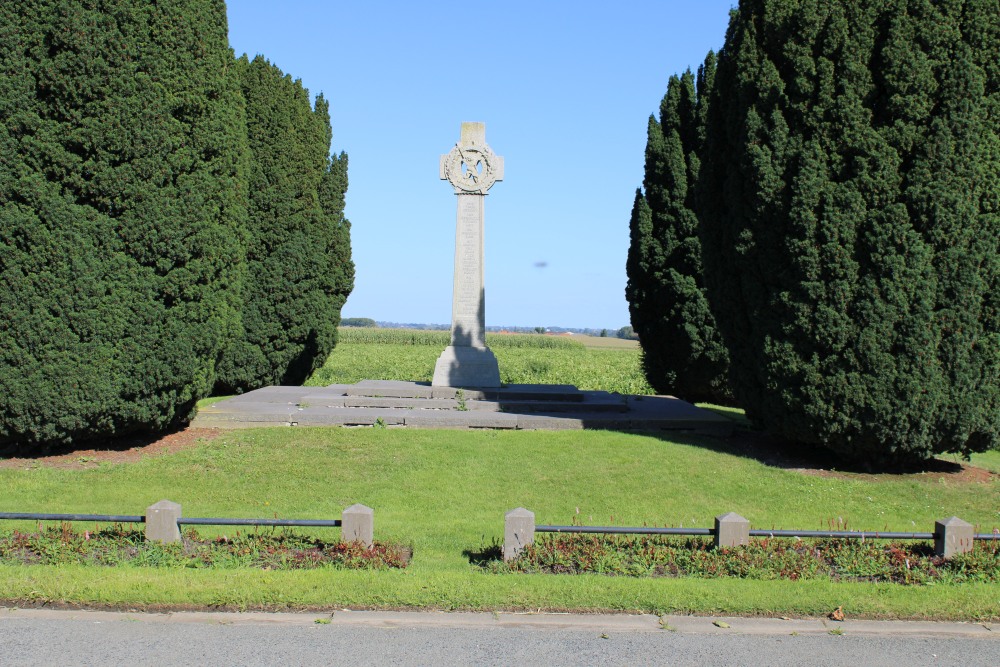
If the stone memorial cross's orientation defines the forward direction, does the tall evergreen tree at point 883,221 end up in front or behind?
in front

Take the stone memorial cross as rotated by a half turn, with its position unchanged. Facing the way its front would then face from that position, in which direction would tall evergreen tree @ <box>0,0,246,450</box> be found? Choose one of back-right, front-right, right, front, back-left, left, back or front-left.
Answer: back-left

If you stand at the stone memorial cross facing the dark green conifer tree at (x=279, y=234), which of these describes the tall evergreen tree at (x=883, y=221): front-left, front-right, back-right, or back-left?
back-left

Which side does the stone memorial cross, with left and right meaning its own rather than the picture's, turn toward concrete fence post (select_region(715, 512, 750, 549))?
front

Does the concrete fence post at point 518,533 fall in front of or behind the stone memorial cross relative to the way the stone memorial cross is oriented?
in front

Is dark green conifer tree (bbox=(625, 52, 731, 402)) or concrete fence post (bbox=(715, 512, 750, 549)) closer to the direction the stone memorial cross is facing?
the concrete fence post

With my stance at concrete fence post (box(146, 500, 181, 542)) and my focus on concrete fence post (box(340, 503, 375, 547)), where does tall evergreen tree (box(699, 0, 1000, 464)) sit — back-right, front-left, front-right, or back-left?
front-left

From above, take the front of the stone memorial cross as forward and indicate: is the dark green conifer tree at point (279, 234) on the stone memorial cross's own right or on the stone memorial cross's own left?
on the stone memorial cross's own right

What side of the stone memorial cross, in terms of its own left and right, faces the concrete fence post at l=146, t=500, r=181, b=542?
front

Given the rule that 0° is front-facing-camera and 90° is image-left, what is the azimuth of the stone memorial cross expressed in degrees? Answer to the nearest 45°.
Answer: approximately 0°

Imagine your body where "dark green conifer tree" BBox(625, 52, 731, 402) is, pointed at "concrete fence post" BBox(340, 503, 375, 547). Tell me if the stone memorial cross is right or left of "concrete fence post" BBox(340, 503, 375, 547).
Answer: right

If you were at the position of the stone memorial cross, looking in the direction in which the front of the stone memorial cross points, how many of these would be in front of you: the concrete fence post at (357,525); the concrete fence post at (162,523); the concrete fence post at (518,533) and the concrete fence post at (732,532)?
4
